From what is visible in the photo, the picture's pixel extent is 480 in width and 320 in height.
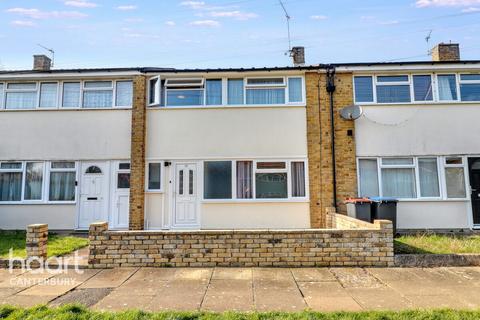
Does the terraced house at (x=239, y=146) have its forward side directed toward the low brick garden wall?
yes

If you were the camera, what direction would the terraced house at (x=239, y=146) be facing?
facing the viewer
